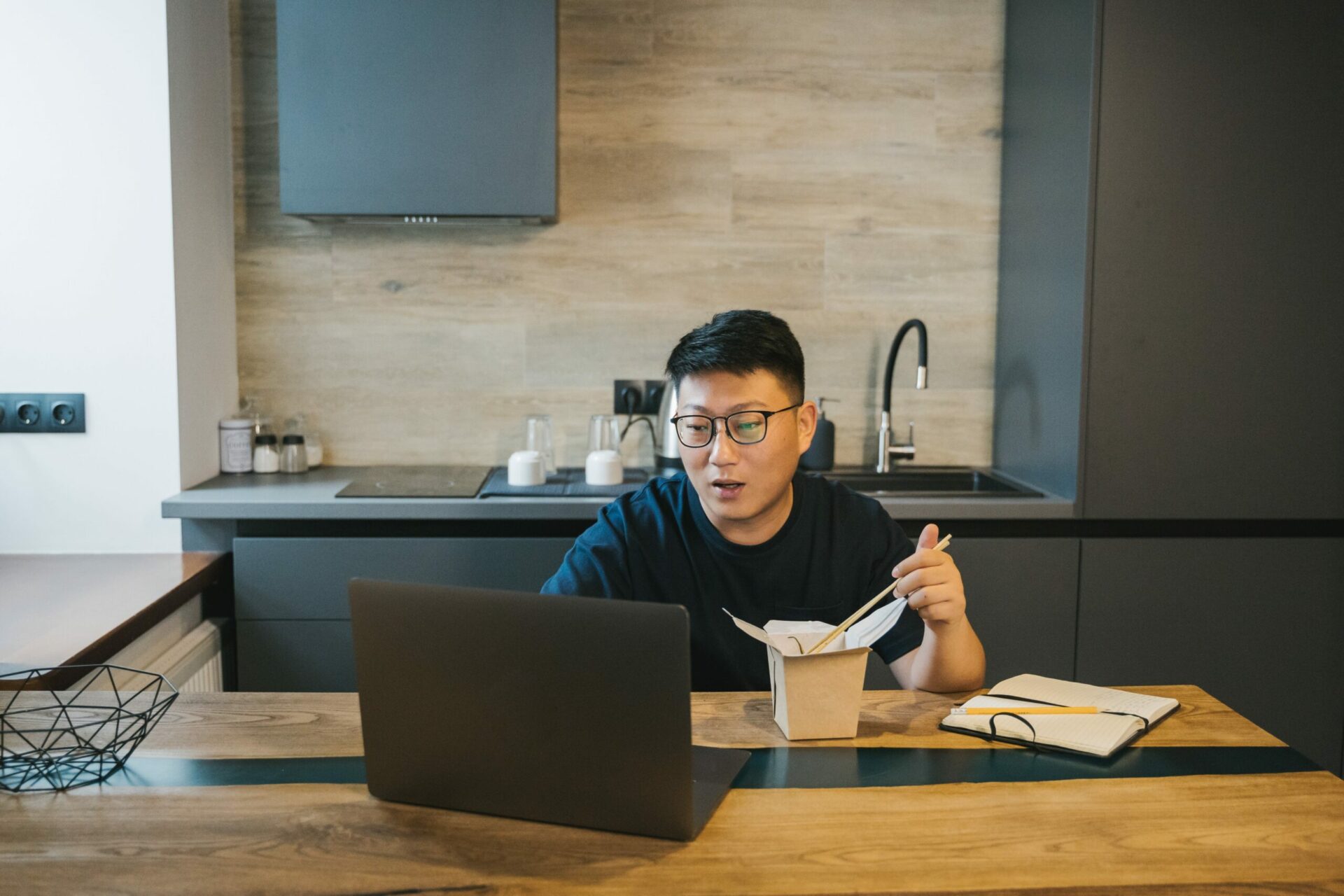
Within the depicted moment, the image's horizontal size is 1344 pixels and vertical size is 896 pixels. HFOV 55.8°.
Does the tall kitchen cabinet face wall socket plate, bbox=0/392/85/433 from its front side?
no

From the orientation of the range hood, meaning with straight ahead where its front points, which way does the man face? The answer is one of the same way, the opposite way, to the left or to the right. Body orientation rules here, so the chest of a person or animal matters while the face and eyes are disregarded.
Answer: the same way

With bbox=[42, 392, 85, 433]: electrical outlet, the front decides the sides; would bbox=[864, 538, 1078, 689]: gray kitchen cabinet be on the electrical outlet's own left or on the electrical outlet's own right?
on the electrical outlet's own left

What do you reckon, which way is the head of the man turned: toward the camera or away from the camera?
toward the camera

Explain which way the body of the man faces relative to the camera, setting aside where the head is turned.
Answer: toward the camera

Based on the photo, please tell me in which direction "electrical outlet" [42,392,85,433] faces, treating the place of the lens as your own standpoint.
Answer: facing the viewer

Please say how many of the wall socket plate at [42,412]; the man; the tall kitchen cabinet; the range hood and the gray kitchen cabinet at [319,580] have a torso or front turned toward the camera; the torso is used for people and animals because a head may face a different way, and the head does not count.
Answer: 5

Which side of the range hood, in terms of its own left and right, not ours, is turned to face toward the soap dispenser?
left

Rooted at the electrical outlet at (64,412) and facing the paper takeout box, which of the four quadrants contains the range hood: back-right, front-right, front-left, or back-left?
front-left

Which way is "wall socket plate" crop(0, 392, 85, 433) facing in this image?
toward the camera
